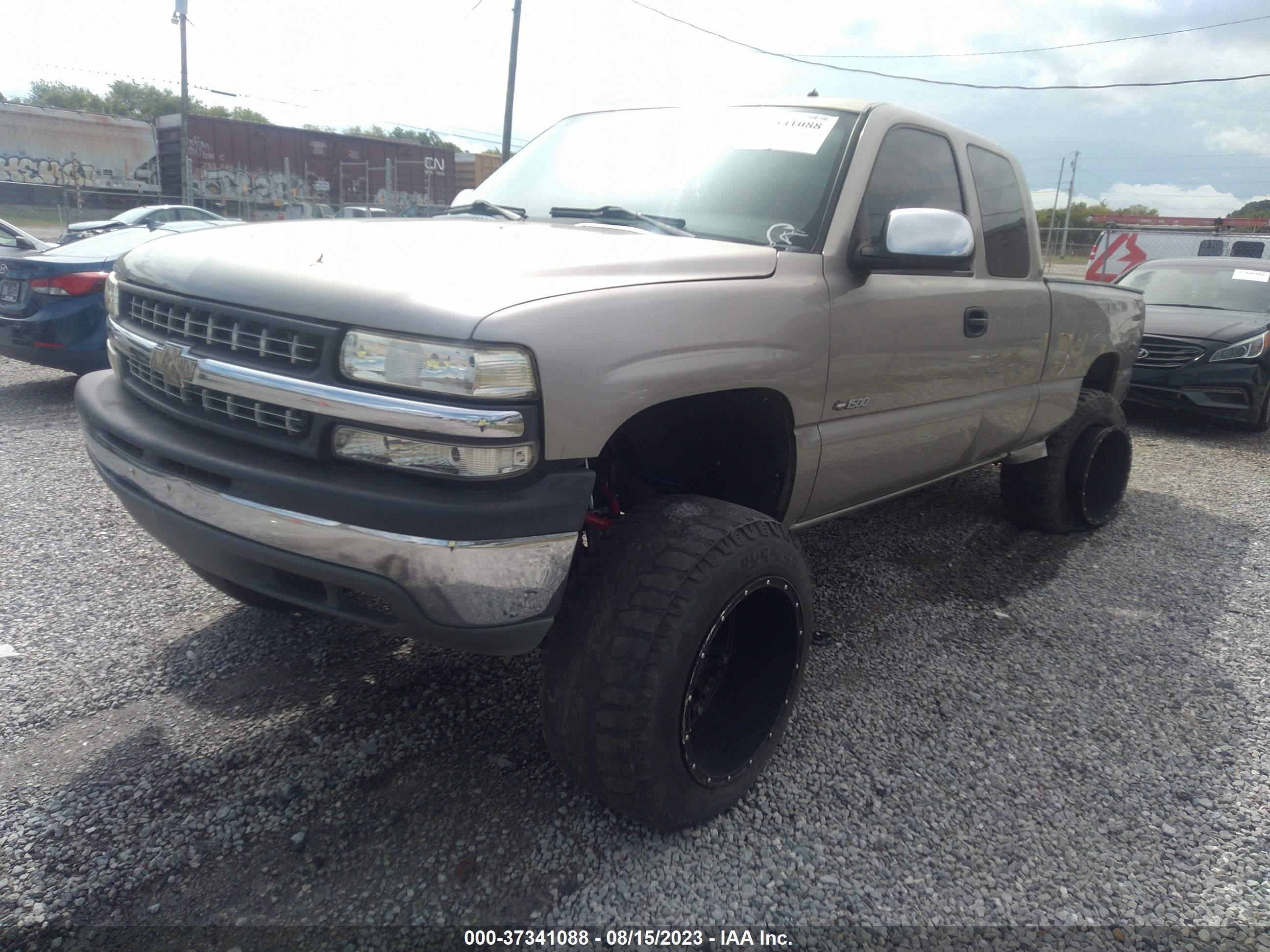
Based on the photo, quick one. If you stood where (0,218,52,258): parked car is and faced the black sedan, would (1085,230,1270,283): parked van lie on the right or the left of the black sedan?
left

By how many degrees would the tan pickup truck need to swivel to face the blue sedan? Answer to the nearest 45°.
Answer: approximately 90° to its right

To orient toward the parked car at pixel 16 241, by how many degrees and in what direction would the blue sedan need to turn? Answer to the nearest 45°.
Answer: approximately 45° to its left

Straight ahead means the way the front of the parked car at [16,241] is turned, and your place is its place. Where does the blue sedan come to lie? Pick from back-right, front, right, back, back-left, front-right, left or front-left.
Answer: right

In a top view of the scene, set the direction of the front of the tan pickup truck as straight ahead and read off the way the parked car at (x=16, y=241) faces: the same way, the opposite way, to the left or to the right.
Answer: the opposite way

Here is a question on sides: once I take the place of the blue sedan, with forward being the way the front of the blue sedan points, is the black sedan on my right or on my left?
on my right

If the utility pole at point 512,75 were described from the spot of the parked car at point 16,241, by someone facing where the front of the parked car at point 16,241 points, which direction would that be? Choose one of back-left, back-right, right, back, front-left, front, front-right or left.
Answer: front-left

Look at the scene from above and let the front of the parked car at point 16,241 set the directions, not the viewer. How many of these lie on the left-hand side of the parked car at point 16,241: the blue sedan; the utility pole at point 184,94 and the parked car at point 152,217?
2

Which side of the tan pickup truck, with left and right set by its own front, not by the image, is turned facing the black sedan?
back

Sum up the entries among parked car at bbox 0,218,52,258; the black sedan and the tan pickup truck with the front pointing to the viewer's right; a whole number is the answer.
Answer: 1

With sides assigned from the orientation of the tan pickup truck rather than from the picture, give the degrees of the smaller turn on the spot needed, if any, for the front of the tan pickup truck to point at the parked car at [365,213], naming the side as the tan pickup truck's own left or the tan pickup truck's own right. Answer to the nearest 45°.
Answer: approximately 90° to the tan pickup truck's own right

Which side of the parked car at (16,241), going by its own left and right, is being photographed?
right

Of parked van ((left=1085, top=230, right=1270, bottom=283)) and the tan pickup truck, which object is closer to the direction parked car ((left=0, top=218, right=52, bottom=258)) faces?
the parked van

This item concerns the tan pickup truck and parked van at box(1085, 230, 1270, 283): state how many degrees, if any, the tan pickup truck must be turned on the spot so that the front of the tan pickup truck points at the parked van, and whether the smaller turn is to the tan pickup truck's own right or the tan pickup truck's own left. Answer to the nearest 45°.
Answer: approximately 180°

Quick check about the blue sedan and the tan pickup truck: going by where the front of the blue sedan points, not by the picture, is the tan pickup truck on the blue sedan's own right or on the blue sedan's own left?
on the blue sedan's own right
